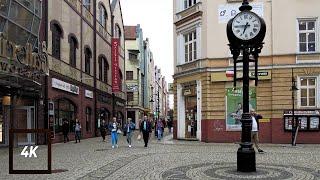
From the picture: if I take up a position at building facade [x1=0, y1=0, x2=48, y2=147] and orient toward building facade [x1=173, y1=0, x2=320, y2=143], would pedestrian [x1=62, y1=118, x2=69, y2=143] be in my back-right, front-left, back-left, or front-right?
front-left

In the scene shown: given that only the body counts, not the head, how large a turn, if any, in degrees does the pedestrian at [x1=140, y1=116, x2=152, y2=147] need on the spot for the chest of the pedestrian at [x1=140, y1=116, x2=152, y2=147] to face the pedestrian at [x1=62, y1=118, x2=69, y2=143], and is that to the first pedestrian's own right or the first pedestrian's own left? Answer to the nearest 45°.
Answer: approximately 135° to the first pedestrian's own right

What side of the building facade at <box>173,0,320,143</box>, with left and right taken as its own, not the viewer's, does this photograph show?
front

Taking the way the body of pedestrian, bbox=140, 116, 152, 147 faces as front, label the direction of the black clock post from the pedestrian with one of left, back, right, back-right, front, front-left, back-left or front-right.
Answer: front

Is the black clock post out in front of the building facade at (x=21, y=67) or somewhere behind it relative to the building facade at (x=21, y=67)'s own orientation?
in front

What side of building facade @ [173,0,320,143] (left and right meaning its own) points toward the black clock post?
front

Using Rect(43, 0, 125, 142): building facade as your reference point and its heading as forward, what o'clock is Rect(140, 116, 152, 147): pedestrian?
The pedestrian is roughly at 1 o'clock from the building facade.

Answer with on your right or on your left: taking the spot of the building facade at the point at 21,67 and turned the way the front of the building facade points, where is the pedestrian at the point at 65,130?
on your left

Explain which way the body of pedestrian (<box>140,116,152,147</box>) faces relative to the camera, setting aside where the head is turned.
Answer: toward the camera

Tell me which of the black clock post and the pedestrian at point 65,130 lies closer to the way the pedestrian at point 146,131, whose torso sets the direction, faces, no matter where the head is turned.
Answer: the black clock post

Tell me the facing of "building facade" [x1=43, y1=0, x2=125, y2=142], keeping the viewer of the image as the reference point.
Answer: facing the viewer and to the right of the viewer
